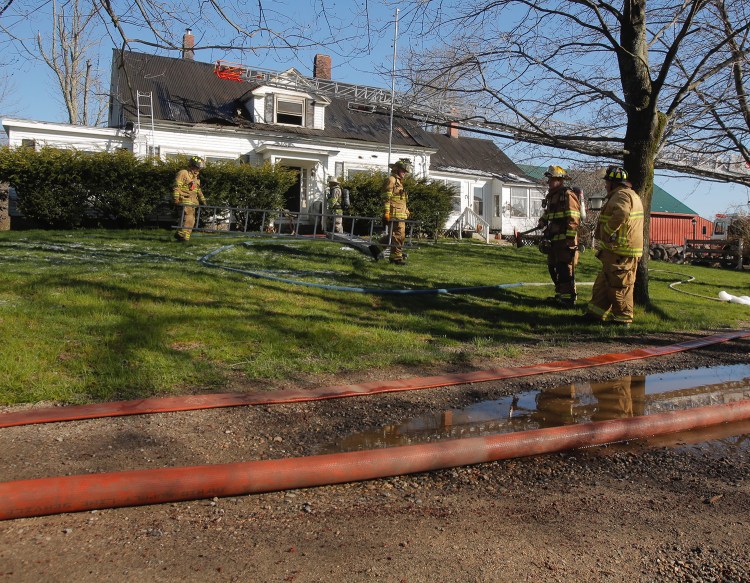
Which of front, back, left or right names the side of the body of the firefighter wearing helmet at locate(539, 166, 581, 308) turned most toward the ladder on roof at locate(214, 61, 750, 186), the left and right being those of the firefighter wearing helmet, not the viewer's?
right

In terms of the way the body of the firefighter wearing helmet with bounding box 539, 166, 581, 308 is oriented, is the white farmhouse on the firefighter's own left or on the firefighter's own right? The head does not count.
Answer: on the firefighter's own right

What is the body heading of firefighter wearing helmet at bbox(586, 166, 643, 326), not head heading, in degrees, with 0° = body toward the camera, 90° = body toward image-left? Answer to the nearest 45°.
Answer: approximately 90°

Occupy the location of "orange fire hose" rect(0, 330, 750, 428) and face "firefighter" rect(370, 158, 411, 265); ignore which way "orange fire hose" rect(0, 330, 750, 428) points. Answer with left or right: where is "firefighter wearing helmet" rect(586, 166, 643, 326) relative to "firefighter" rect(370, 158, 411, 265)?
right

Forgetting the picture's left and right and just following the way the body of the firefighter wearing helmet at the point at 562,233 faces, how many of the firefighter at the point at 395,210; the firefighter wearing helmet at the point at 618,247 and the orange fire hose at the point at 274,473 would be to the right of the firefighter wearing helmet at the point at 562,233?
1

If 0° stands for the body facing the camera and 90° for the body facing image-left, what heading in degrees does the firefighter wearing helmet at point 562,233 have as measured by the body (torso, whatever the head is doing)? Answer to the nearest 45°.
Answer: approximately 45°

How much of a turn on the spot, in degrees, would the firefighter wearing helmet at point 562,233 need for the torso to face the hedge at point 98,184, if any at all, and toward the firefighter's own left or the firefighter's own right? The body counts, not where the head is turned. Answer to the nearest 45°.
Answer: approximately 90° to the firefighter's own right

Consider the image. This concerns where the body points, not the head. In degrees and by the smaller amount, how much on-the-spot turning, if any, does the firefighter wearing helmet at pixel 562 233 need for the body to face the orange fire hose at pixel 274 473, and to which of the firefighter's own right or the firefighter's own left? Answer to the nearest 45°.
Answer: approximately 45° to the firefighter's own left

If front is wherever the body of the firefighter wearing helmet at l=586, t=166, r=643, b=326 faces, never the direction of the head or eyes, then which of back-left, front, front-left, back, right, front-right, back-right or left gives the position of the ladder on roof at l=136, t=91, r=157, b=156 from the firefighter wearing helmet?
front-right

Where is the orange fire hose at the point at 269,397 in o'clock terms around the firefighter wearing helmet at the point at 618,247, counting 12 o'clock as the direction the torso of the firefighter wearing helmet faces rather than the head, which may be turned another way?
The orange fire hose is roughly at 10 o'clock from the firefighter wearing helmet.
